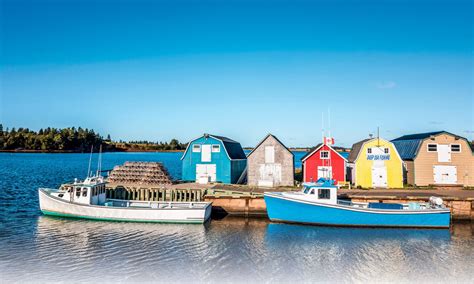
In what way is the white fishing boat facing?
to the viewer's left

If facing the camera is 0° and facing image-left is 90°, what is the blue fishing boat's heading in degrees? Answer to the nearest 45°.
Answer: approximately 90°

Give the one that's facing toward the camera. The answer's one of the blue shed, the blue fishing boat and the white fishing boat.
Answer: the blue shed

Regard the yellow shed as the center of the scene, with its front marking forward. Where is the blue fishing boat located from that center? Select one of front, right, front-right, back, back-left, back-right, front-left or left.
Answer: front

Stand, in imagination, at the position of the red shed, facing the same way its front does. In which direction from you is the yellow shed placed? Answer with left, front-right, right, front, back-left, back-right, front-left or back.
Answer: left

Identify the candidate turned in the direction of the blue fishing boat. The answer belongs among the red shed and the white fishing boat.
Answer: the red shed

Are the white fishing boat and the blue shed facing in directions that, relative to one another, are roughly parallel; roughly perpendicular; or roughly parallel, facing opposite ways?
roughly perpendicular

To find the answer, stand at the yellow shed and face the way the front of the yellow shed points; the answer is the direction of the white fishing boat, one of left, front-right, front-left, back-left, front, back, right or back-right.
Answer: front-right

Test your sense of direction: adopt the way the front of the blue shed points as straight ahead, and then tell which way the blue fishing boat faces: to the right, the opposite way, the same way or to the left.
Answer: to the right

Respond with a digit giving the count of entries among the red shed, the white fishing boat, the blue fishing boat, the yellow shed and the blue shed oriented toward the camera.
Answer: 3

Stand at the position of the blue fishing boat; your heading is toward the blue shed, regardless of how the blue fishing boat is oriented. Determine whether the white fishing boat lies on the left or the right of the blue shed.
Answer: left

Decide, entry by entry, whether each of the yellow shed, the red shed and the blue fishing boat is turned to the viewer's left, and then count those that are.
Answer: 1

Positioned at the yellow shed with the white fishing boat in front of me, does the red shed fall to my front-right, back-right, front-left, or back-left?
front-right

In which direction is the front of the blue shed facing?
toward the camera

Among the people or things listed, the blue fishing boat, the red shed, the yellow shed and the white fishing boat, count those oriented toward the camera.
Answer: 2

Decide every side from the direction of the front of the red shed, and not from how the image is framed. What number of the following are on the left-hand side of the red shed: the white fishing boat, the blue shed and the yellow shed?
1

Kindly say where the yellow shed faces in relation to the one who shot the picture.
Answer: facing the viewer
